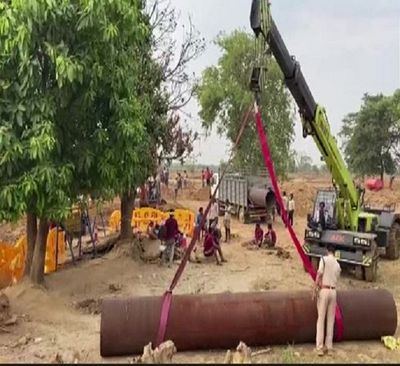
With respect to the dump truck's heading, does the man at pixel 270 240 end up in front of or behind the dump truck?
behind

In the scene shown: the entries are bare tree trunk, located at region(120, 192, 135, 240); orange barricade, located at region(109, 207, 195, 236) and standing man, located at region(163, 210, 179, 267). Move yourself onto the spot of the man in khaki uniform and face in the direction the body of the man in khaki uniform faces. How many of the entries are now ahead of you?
3

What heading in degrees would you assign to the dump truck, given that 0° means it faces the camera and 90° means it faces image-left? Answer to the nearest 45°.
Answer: approximately 135°

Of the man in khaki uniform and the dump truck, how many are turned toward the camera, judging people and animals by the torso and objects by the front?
0

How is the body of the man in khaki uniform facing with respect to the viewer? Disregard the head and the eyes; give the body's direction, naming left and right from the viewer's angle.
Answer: facing away from the viewer and to the left of the viewer

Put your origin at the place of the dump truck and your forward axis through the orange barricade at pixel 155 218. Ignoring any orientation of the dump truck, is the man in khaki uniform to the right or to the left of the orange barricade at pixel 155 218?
left

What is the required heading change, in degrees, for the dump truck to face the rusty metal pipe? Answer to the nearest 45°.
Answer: approximately 135° to its left

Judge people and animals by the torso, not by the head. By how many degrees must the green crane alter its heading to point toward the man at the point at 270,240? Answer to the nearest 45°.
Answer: approximately 90° to its right

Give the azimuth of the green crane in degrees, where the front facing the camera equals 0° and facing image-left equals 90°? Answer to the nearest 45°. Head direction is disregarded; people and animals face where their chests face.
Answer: approximately 45°

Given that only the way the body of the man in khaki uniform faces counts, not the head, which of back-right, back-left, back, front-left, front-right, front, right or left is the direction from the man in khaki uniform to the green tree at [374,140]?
front-right
